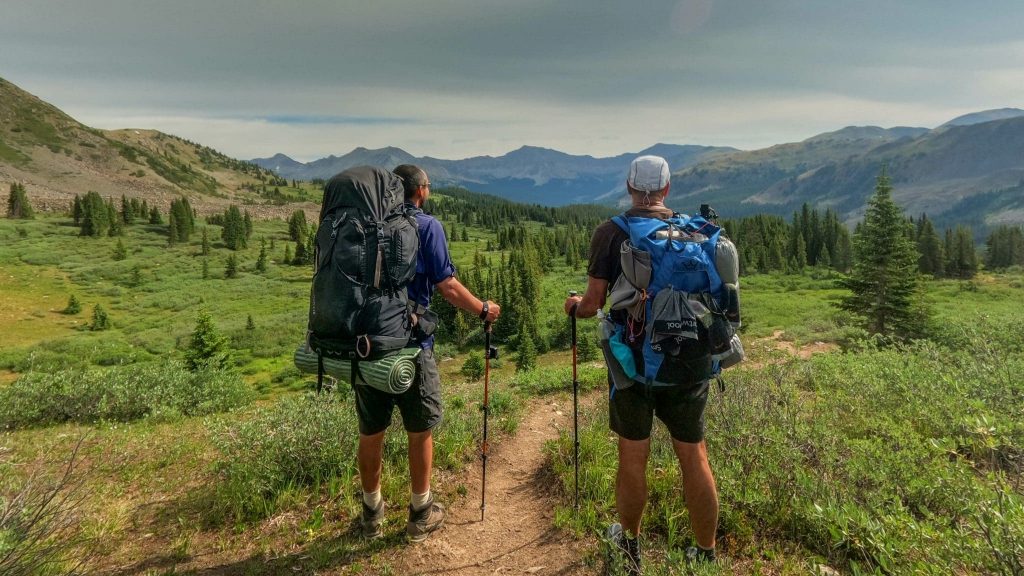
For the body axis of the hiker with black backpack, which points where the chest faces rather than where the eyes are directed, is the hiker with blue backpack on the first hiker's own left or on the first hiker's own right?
on the first hiker's own right

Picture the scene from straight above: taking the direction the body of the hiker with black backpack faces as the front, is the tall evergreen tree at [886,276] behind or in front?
in front

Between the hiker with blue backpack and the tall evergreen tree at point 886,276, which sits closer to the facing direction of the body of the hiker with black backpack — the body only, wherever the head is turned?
the tall evergreen tree

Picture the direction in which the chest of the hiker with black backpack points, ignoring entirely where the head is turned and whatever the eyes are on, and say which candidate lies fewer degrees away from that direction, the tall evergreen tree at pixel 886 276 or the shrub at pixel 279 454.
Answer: the tall evergreen tree

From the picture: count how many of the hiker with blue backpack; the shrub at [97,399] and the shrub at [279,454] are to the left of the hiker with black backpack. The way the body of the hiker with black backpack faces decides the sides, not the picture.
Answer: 2

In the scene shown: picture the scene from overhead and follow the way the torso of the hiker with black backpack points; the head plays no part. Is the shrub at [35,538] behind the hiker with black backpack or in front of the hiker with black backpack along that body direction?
behind

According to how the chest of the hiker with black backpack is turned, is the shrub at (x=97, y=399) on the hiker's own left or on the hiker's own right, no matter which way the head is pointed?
on the hiker's own left

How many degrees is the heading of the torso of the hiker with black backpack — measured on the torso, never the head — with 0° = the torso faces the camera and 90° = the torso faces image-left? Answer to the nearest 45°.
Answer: approximately 225°

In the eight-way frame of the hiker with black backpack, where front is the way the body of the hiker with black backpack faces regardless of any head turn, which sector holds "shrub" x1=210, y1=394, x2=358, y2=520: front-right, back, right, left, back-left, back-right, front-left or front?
left
